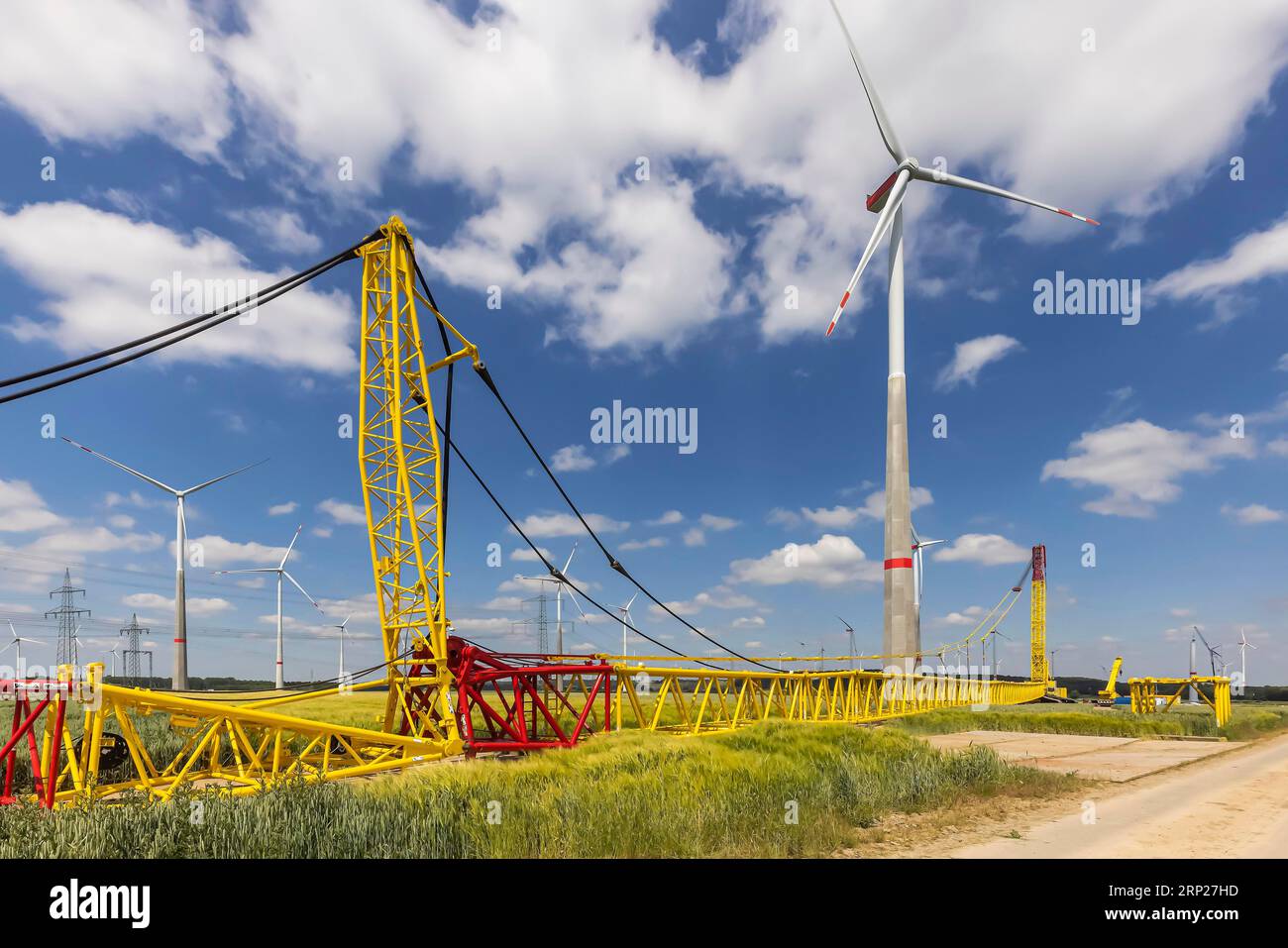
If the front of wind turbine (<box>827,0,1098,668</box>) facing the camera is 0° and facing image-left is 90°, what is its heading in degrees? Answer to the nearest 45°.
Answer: approximately 315°
